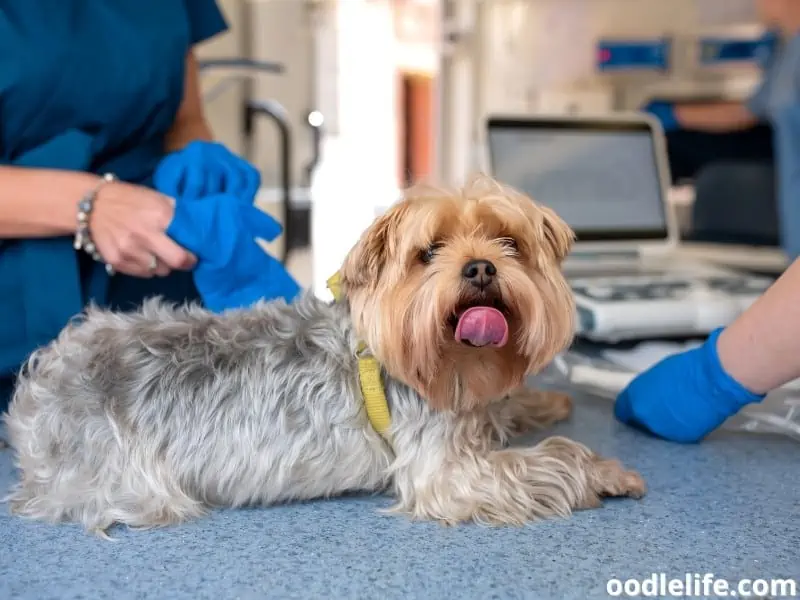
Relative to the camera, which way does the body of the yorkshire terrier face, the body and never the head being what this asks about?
to the viewer's right

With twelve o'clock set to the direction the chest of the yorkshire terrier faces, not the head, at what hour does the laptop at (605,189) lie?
The laptop is roughly at 10 o'clock from the yorkshire terrier.

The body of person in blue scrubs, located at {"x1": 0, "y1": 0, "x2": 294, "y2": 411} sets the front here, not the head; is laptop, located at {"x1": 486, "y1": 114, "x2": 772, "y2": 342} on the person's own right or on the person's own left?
on the person's own left
